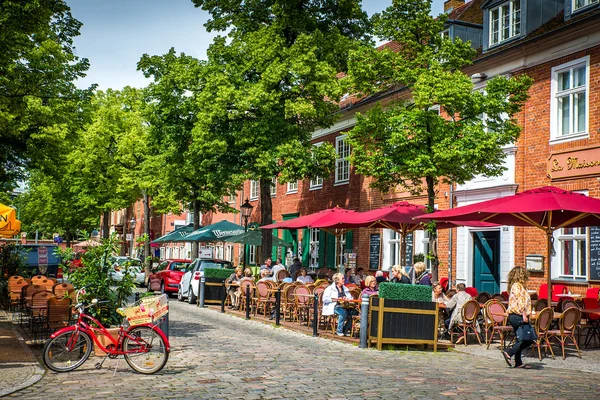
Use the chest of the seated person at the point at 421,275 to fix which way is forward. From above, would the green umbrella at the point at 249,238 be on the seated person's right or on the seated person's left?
on the seated person's right

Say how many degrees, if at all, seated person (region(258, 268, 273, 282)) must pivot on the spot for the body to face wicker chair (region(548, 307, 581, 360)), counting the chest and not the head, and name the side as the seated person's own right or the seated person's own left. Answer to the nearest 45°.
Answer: approximately 45° to the seated person's own left

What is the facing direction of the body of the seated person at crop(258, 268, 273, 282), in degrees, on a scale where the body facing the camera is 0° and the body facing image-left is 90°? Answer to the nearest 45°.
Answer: approximately 0°

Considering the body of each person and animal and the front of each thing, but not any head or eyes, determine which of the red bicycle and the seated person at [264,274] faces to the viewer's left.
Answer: the red bicycle

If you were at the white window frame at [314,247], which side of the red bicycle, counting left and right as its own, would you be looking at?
right

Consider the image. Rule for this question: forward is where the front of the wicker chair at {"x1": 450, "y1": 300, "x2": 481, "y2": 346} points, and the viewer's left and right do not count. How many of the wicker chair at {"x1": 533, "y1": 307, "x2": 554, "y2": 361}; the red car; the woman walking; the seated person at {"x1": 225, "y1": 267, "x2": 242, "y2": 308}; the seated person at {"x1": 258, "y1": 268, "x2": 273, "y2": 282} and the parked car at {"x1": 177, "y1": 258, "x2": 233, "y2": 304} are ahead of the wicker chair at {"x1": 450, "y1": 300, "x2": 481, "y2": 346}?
4

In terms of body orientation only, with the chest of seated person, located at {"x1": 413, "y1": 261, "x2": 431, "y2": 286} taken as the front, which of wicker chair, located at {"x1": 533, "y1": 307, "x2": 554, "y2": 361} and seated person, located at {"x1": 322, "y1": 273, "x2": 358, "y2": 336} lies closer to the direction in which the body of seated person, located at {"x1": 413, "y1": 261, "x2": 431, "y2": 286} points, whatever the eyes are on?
the seated person

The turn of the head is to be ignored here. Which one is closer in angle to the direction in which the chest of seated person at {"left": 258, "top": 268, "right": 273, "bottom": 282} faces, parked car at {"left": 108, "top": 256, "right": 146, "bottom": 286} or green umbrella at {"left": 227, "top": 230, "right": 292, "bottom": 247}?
the parked car

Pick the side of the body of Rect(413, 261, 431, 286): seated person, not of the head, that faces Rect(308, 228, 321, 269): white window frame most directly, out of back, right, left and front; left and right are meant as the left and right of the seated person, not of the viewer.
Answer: right

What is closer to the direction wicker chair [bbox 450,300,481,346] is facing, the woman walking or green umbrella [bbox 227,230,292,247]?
the green umbrella

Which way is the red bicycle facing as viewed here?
to the viewer's left
